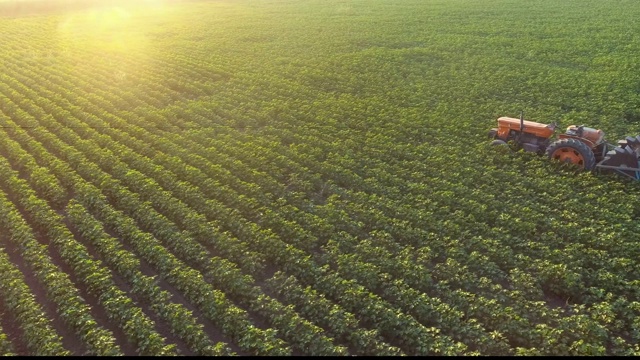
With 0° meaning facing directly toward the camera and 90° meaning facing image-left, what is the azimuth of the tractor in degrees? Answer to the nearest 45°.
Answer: approximately 135°
